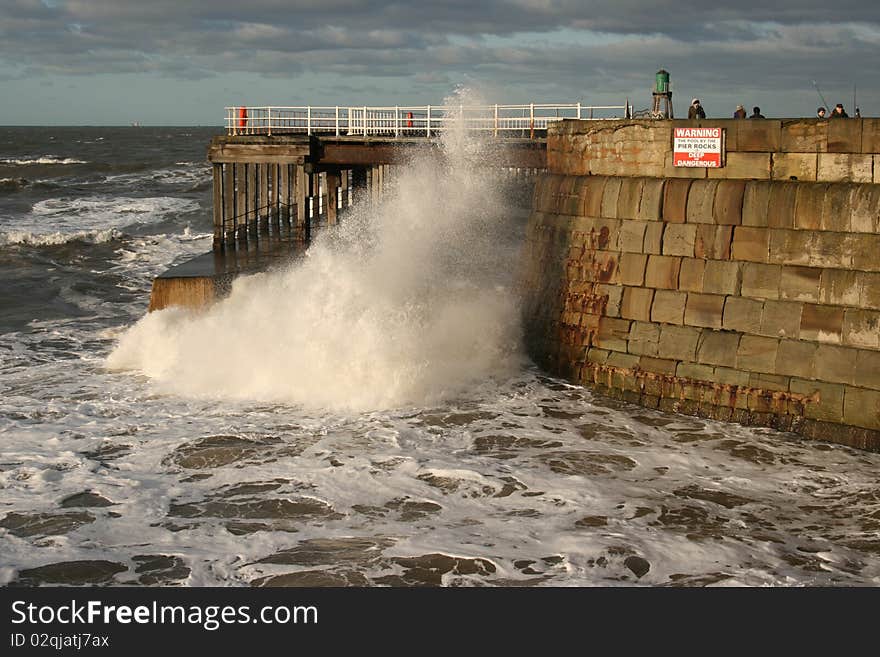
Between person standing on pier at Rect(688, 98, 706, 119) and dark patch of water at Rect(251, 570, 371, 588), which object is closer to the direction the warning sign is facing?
the dark patch of water

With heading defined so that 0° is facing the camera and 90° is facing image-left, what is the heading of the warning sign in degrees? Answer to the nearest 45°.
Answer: approximately 0°

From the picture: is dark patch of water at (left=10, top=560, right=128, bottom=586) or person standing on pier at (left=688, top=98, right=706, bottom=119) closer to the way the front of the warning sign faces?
the dark patch of water

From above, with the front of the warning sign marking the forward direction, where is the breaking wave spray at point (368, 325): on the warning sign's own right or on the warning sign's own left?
on the warning sign's own right

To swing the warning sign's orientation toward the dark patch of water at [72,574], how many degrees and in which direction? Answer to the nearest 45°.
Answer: approximately 45° to its right

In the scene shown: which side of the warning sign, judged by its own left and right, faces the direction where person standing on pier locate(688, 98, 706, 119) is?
back

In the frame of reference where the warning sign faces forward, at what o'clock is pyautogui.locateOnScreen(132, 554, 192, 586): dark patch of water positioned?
The dark patch of water is roughly at 1 o'clock from the warning sign.

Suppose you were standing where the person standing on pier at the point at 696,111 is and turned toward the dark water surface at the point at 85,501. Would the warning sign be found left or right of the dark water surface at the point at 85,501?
left
